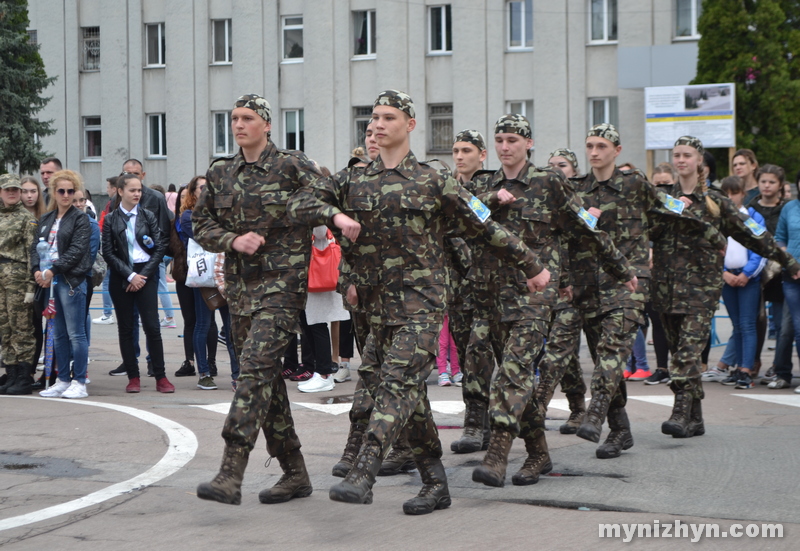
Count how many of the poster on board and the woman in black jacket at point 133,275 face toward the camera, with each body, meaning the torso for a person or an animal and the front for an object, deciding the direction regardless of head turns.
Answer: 2

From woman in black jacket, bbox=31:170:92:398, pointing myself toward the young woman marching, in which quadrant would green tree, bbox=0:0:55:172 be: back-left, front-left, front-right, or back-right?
back-left

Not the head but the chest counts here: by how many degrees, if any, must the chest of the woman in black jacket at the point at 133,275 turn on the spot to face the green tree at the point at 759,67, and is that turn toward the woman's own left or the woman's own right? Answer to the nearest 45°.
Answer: approximately 135° to the woman's own left

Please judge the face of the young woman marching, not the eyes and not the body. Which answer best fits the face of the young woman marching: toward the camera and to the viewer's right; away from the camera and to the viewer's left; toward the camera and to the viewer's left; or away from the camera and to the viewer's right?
toward the camera and to the viewer's left

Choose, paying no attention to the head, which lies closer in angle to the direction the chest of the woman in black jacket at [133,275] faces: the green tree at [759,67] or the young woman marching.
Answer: the young woman marching

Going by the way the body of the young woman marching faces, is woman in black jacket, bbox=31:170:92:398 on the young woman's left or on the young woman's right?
on the young woman's right

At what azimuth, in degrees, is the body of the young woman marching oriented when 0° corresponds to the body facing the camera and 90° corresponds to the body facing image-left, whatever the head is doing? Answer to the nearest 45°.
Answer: approximately 45°

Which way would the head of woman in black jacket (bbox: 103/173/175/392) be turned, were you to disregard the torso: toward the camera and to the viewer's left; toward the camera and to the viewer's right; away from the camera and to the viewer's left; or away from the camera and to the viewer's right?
toward the camera and to the viewer's right

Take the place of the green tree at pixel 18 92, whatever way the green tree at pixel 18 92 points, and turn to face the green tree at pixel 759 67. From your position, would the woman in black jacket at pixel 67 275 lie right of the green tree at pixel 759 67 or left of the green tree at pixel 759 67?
right

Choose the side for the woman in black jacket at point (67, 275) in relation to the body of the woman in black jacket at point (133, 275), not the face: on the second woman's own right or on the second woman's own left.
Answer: on the second woman's own right

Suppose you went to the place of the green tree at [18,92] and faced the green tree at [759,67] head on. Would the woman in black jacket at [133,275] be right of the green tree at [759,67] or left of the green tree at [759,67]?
right

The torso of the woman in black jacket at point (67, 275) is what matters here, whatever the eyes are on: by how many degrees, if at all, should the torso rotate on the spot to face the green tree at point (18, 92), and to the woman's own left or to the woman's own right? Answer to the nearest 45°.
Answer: approximately 135° to the woman's own right

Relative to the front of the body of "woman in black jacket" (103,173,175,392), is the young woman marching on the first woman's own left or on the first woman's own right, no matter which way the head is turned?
on the first woman's own left

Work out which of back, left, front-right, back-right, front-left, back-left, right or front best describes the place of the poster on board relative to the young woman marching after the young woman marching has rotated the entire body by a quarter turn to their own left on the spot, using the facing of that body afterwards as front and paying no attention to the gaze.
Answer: back-left

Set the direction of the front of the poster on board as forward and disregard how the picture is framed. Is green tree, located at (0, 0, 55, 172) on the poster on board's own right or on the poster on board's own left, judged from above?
on the poster on board's own right
